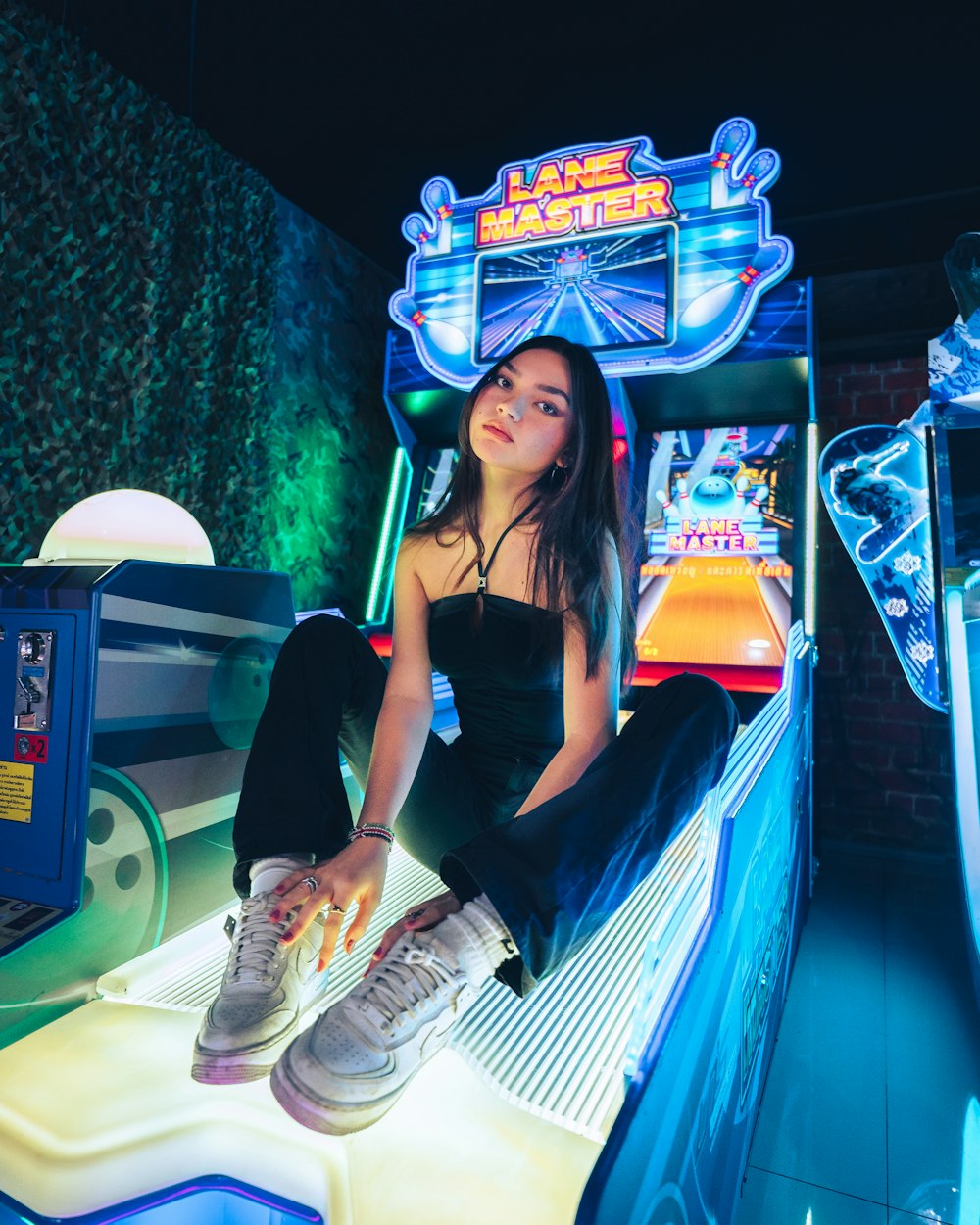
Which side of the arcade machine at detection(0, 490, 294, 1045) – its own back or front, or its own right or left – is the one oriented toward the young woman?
left

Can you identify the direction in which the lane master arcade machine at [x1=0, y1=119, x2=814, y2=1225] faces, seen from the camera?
facing the viewer and to the left of the viewer

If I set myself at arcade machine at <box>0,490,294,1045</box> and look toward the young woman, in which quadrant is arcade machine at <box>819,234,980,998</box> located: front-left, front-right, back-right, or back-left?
front-left

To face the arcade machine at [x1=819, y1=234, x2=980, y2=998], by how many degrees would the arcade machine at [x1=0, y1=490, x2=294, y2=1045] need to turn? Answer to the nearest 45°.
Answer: approximately 135° to its left
